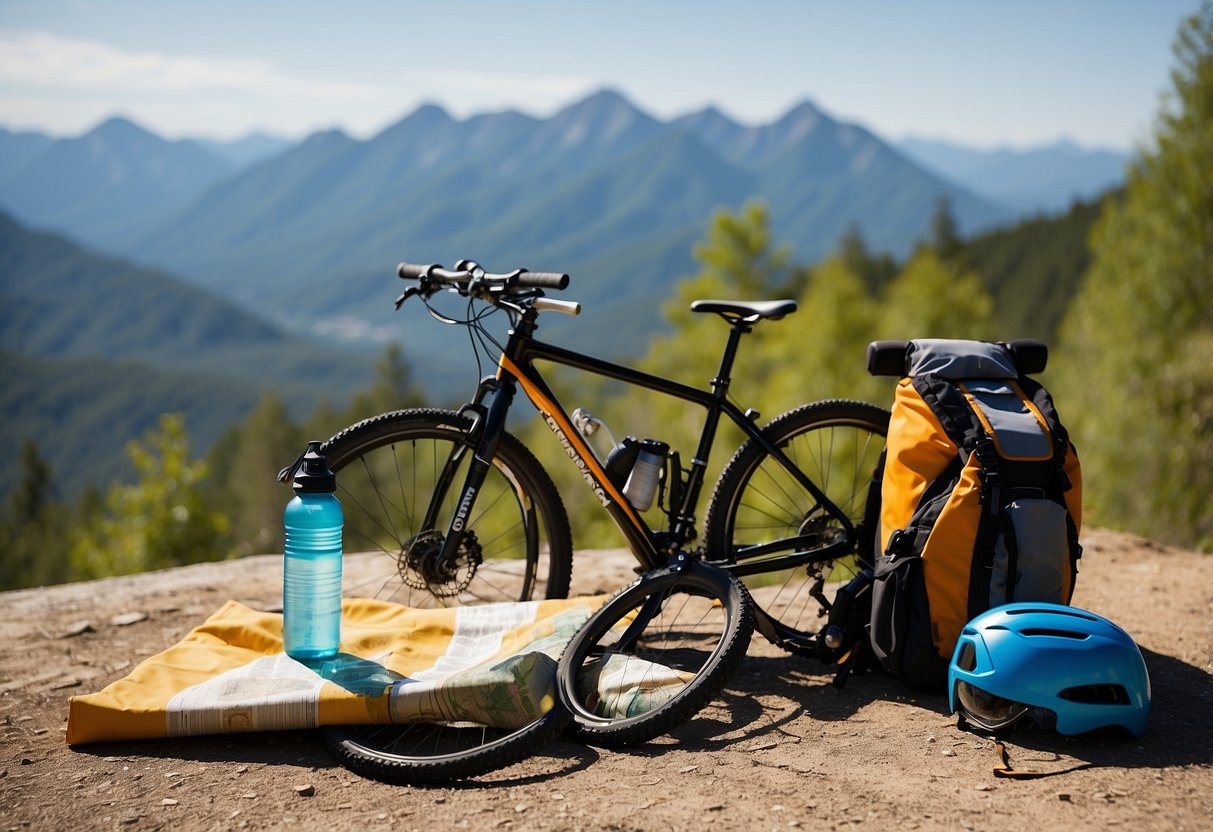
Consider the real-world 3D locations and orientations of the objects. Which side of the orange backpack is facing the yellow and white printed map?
right

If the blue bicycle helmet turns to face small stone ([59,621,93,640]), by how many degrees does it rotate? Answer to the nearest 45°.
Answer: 0° — it already faces it

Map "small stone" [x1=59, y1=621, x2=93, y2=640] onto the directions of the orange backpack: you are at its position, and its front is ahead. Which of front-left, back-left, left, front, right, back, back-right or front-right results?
back-right

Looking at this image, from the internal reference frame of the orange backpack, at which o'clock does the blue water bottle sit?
The blue water bottle is roughly at 4 o'clock from the orange backpack.

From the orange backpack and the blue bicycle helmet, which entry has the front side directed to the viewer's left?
the blue bicycle helmet

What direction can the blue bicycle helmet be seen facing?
to the viewer's left

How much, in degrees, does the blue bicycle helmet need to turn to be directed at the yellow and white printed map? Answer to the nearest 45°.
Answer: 0° — it already faces it

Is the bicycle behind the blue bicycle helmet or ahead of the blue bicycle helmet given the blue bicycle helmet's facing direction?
ahead

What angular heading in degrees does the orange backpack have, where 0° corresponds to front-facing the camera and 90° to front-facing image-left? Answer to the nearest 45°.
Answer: approximately 315°

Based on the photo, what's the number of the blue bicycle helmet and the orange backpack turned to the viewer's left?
1

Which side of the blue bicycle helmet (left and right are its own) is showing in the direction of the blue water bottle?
front
